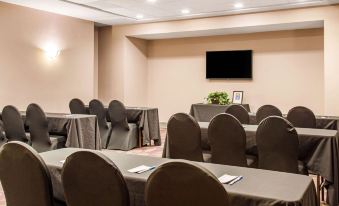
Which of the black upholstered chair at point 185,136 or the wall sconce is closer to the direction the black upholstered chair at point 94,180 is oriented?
the black upholstered chair

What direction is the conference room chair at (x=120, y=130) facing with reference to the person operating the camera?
facing away from the viewer and to the right of the viewer

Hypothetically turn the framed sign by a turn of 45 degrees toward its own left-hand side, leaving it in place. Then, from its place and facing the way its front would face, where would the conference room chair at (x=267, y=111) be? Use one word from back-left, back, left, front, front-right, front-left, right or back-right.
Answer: front-right

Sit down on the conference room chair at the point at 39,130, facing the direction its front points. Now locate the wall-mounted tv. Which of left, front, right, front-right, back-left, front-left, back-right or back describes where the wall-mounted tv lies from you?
front

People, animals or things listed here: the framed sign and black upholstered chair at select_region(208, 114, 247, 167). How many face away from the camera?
1

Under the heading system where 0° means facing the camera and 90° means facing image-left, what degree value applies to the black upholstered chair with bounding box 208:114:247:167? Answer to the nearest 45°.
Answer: approximately 180°

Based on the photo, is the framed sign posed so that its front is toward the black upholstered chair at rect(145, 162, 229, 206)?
yes

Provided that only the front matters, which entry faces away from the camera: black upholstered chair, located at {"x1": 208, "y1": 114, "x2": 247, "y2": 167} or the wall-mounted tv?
the black upholstered chair

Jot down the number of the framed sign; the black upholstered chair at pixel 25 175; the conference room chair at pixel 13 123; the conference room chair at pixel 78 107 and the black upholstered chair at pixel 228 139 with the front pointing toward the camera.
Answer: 1

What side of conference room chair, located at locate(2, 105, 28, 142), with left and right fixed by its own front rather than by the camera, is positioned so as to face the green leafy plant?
front

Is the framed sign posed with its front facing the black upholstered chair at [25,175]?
yes

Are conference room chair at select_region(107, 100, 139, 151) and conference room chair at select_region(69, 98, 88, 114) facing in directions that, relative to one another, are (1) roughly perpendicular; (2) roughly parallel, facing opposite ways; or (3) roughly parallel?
roughly parallel

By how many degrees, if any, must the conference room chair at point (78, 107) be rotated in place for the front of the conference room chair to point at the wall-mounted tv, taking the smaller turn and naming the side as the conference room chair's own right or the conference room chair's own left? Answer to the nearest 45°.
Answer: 0° — it already faces it

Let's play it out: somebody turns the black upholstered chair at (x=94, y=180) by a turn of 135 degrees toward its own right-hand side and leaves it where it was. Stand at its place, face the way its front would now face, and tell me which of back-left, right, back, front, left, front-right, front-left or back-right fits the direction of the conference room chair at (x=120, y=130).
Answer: back

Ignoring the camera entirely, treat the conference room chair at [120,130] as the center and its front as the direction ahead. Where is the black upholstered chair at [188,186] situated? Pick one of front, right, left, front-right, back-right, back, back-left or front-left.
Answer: back-right

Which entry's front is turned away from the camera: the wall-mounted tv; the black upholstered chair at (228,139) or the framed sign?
the black upholstered chair

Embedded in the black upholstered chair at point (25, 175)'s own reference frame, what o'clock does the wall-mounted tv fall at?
The wall-mounted tv is roughly at 12 o'clock from the black upholstered chair.

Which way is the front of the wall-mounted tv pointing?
toward the camera

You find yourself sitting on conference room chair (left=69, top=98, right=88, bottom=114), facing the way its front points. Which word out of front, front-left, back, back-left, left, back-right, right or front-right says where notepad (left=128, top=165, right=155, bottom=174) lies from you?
back-right

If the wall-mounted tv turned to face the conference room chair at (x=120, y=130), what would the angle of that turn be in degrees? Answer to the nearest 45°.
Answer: approximately 45° to its right

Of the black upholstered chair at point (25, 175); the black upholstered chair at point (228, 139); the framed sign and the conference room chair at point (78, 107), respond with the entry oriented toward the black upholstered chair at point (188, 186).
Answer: the framed sign

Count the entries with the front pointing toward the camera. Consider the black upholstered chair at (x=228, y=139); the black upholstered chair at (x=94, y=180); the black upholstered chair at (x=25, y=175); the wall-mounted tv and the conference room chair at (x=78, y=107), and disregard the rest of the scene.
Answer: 1
